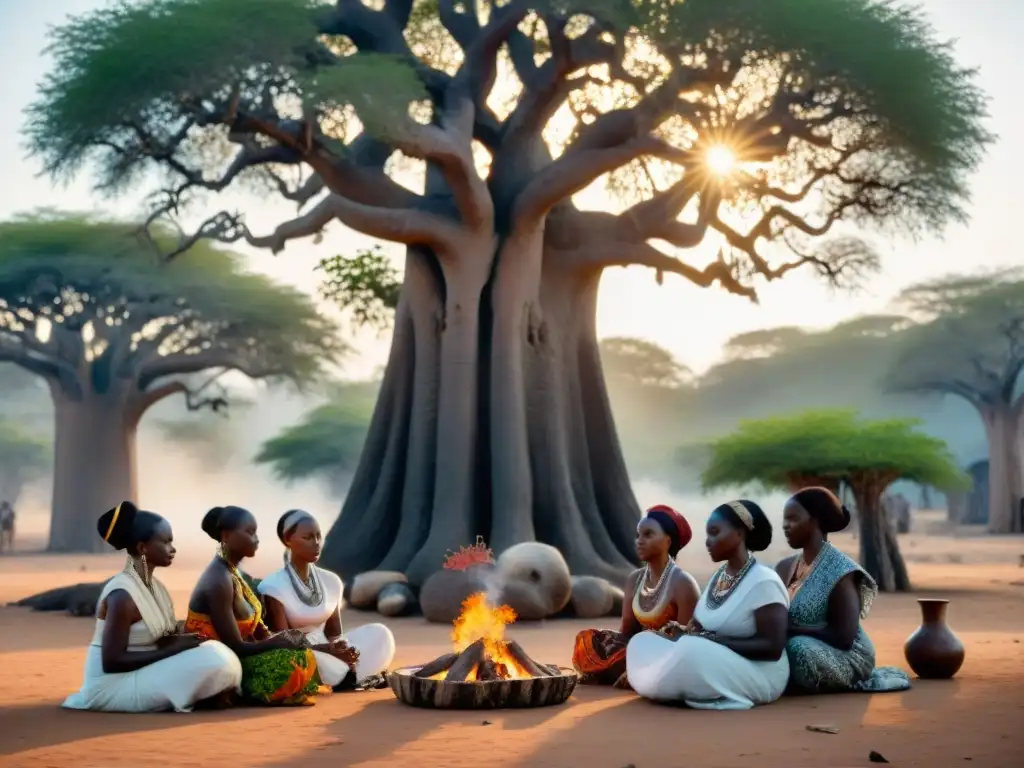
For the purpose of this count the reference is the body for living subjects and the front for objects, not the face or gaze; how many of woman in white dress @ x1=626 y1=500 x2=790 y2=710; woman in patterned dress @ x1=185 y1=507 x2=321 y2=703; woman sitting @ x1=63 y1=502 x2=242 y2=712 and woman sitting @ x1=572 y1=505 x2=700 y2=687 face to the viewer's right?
2

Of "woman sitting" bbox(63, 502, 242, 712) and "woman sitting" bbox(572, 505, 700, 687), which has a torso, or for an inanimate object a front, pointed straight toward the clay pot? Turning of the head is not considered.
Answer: "woman sitting" bbox(63, 502, 242, 712)

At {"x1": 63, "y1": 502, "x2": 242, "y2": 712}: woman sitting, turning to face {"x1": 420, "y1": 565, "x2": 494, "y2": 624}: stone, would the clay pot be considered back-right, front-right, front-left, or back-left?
front-right

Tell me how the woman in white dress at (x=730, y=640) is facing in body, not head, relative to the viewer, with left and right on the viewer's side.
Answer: facing to the left of the viewer

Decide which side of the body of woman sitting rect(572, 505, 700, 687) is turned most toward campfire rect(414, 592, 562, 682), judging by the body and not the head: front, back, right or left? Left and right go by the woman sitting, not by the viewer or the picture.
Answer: front

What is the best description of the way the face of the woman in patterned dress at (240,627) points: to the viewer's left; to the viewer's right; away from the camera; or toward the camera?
to the viewer's right

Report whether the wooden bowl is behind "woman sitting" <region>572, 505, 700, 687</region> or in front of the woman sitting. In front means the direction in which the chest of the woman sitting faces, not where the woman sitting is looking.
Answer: in front

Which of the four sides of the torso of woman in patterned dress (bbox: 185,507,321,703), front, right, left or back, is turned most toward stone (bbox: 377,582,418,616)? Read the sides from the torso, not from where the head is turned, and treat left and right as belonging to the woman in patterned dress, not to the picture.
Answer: left

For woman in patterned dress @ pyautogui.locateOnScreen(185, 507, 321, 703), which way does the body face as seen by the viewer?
to the viewer's right

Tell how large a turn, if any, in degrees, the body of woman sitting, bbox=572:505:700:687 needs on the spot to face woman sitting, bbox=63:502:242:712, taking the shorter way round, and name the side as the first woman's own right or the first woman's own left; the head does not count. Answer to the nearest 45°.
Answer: approximately 45° to the first woman's own right

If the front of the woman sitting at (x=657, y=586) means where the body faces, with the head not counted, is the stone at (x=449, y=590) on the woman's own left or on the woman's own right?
on the woman's own right

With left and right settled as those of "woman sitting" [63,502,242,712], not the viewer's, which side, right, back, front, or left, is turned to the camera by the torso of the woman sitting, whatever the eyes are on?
right

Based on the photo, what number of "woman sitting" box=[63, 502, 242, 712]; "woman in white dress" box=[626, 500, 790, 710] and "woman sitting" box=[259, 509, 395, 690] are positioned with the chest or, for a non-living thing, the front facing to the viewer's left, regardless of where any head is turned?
1

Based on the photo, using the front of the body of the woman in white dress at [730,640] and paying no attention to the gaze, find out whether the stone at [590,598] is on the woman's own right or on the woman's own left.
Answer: on the woman's own right

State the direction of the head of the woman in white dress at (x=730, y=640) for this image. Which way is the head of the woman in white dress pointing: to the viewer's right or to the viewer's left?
to the viewer's left

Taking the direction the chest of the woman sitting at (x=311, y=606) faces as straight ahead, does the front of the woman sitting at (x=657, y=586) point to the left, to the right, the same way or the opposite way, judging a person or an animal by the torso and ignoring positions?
to the right

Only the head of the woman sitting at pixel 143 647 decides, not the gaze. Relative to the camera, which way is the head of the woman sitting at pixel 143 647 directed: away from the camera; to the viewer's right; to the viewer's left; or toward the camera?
to the viewer's right

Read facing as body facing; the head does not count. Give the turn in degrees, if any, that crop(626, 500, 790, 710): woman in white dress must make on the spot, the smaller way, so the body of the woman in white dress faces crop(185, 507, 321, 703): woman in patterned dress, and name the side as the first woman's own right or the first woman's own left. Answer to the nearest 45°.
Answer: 0° — they already face them
